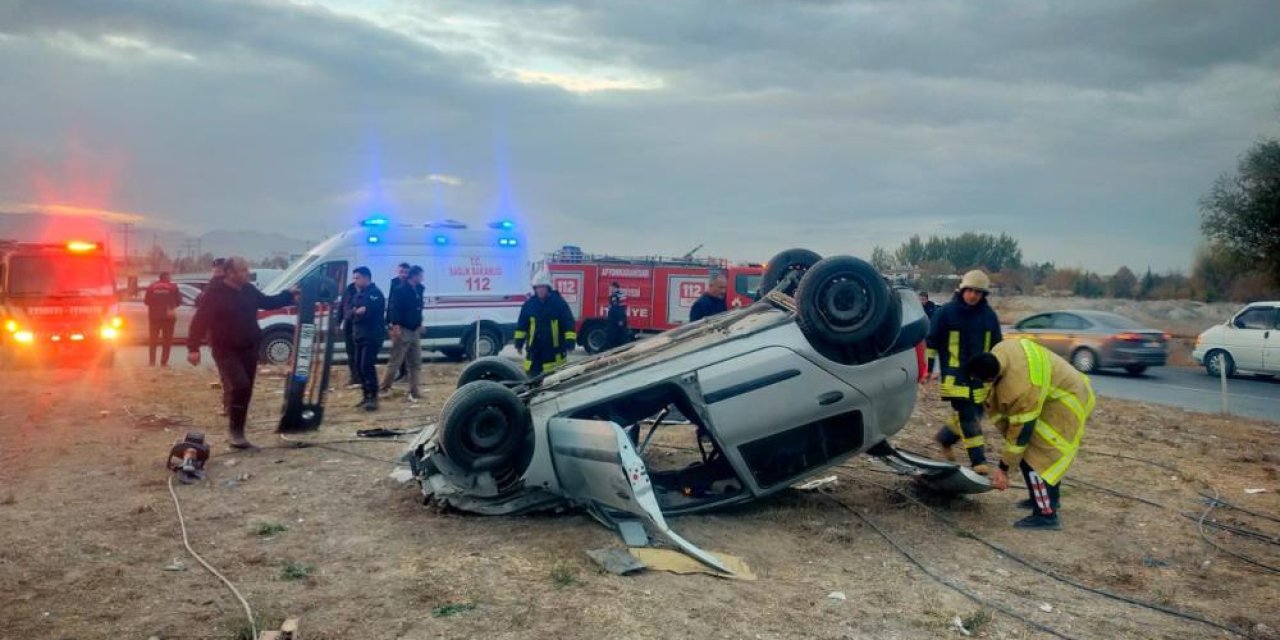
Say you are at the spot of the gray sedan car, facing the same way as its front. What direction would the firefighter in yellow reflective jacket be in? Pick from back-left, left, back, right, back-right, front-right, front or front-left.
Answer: back-left

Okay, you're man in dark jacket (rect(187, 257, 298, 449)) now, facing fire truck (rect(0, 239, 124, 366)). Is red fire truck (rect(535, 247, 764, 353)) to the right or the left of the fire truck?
right

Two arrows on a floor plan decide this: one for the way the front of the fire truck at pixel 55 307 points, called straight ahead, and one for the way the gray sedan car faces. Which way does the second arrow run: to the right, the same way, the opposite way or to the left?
the opposite way

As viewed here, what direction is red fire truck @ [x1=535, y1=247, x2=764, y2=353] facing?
to the viewer's right

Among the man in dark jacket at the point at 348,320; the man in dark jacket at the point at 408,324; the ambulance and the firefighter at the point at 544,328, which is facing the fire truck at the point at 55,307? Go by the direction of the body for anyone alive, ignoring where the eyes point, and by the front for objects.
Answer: the ambulance

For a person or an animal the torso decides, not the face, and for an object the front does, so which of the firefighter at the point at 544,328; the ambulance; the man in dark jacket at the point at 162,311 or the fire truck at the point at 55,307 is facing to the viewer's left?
the ambulance

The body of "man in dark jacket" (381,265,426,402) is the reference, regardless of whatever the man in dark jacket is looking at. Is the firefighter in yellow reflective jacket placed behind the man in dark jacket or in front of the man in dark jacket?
in front

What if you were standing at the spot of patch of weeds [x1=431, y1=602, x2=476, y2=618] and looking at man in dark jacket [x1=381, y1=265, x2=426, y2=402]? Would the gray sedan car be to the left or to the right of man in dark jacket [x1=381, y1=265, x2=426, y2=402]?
right

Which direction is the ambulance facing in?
to the viewer's left

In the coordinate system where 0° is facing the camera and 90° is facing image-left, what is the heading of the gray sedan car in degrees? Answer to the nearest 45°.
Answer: approximately 135°

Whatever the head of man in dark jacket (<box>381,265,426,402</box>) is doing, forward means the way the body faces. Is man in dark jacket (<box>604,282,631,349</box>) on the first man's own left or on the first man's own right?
on the first man's own left

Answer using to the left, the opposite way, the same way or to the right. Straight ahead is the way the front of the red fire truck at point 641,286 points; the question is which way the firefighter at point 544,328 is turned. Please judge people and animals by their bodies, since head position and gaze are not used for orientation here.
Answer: to the right

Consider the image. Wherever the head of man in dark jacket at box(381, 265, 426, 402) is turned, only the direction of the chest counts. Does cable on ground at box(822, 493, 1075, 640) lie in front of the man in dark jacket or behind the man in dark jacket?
in front
